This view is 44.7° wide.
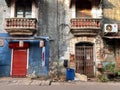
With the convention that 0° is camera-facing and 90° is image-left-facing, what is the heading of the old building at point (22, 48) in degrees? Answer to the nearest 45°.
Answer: approximately 0°

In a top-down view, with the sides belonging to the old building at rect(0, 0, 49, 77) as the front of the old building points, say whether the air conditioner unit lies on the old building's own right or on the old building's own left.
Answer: on the old building's own left

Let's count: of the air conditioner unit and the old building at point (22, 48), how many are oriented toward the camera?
2

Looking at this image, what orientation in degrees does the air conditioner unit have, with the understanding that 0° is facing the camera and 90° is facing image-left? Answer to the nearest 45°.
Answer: approximately 0°

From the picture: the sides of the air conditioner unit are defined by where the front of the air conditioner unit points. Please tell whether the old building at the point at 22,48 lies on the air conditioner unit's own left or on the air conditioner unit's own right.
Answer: on the air conditioner unit's own right
